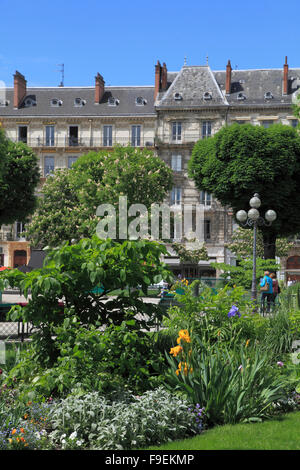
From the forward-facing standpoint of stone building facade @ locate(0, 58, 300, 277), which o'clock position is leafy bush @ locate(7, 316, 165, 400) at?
The leafy bush is roughly at 12 o'clock from the stone building facade.

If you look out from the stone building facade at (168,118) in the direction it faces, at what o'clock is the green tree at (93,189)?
The green tree is roughly at 1 o'clock from the stone building facade.

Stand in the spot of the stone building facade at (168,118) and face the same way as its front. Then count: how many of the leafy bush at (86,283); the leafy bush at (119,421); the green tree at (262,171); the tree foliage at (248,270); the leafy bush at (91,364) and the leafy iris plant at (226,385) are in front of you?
6

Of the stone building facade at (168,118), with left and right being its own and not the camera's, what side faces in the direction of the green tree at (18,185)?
front

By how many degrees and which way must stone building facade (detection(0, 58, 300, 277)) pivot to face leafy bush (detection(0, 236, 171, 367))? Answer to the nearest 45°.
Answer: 0° — it already faces it

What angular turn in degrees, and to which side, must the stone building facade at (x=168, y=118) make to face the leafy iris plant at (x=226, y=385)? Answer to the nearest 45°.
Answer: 0° — it already faces it

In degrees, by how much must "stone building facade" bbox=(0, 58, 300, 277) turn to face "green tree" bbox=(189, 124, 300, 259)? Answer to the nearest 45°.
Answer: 0° — it already faces it

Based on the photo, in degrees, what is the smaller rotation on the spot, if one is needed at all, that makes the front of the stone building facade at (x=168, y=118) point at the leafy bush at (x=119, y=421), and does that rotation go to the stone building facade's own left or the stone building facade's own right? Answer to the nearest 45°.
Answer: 0° — it already faces it

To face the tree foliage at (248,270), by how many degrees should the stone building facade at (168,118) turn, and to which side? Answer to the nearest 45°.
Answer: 0° — it already faces it

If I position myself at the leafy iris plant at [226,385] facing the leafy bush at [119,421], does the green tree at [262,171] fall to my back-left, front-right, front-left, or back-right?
back-right
